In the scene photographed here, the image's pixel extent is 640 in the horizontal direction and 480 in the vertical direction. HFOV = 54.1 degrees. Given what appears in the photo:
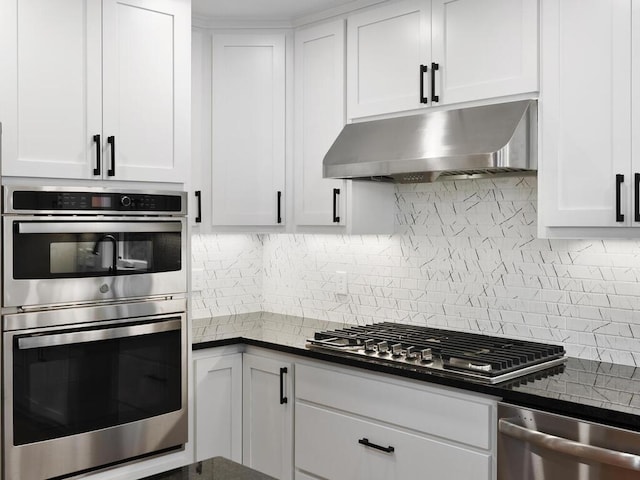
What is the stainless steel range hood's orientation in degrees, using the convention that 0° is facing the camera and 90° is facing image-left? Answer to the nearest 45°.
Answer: approximately 45°

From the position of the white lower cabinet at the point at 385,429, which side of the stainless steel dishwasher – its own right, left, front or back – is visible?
right

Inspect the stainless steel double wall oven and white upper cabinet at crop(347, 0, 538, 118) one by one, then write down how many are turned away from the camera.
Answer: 0

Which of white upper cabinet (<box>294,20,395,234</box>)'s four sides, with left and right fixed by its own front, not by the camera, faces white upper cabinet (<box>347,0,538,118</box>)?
left

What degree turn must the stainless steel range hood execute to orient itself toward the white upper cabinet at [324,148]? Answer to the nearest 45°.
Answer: approximately 90° to its right

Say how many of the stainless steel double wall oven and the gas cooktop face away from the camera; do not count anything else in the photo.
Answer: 0
